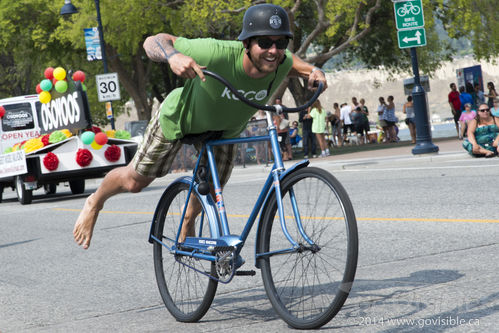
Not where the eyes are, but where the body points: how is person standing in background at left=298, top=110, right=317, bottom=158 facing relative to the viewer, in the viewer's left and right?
facing the viewer

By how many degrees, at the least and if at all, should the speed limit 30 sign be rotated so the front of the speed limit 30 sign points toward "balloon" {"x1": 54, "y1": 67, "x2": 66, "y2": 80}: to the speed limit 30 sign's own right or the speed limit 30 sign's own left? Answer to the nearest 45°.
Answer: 0° — it already faces it

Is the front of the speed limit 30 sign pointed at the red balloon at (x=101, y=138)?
yes

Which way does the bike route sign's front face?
toward the camera

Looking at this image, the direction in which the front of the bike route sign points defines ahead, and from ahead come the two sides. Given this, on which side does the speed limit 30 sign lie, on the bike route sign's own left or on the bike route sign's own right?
on the bike route sign's own right

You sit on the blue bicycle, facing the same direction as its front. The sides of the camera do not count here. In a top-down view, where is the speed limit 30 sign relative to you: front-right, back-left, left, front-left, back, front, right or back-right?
back-left

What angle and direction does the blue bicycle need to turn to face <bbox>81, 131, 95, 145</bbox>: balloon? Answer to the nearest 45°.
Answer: approximately 135° to its left

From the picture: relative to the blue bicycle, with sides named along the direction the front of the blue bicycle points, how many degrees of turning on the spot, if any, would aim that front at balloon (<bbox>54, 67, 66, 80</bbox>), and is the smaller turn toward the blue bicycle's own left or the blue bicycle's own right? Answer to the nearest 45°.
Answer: approximately 135° to the blue bicycle's own left
